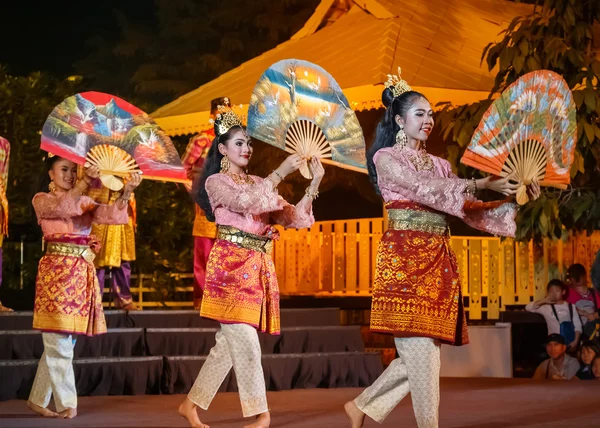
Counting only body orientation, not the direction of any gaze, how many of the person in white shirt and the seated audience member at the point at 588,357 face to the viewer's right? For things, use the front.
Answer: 0

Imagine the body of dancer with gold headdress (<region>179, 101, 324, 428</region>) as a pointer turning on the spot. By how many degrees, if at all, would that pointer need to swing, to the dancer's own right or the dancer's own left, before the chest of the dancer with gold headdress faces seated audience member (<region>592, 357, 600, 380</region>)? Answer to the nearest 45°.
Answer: approximately 90° to the dancer's own left

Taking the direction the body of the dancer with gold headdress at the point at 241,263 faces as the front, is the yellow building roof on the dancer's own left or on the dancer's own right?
on the dancer's own left

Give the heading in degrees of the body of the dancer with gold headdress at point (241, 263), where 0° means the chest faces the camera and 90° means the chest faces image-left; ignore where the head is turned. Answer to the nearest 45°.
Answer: approximately 315°

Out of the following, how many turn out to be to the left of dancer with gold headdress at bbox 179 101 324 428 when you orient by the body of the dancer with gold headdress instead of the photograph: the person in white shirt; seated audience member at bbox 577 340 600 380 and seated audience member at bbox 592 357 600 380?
3

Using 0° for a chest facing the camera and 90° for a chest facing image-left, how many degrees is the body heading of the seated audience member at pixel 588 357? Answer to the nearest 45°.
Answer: approximately 45°
